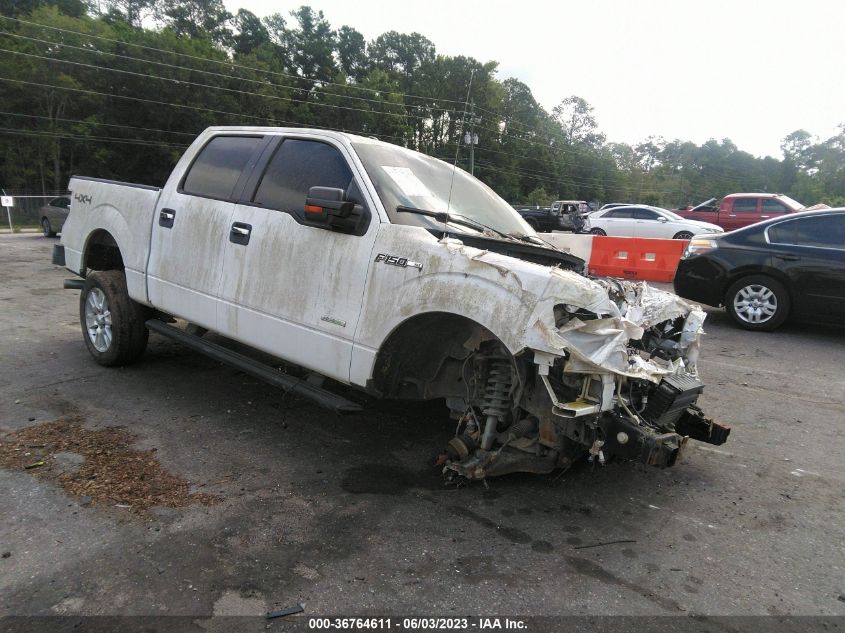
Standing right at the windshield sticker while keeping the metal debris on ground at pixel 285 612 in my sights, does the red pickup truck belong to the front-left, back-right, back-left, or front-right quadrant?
back-left

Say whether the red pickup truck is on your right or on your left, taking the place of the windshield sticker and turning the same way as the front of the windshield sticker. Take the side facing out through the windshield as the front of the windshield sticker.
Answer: on your left

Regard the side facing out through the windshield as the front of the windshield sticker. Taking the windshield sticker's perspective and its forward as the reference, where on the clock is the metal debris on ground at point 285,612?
The metal debris on ground is roughly at 2 o'clock from the windshield sticker.

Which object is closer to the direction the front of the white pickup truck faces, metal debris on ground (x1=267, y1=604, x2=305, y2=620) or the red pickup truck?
the metal debris on ground

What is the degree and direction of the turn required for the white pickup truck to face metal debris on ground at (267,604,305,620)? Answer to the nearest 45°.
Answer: approximately 45° to its right
